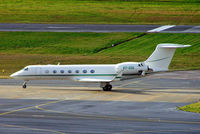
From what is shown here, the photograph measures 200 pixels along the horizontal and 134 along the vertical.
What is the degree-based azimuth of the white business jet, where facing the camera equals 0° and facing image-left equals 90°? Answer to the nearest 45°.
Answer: approximately 90°
